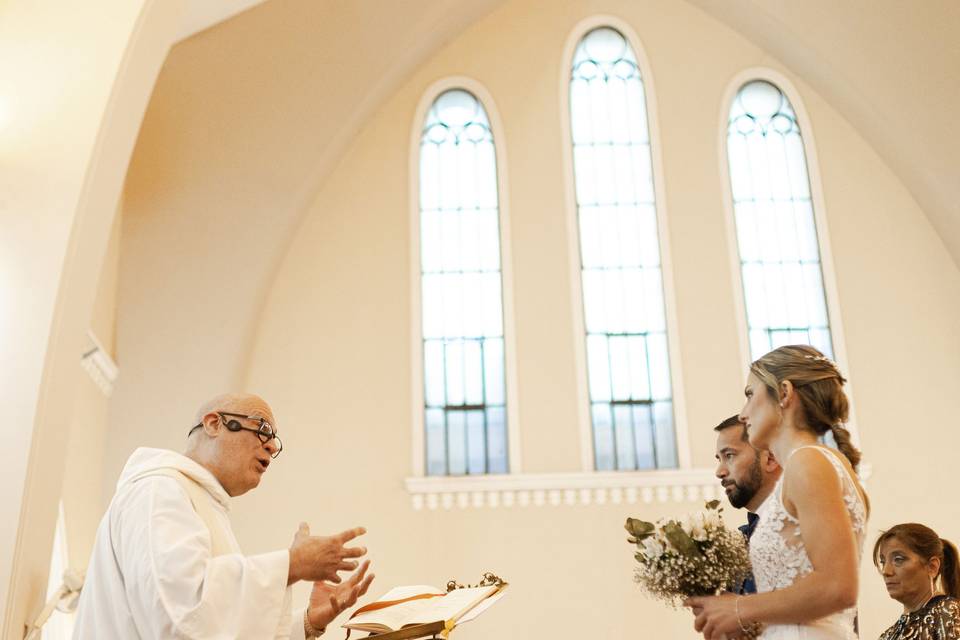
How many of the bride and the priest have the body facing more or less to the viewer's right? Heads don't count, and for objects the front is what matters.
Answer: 1

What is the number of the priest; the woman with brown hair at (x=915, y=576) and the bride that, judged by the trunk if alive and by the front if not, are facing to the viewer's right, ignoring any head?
1

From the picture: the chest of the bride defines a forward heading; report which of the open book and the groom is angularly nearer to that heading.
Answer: the open book

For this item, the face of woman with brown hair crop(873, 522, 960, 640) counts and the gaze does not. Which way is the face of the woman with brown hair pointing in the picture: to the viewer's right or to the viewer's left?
to the viewer's left

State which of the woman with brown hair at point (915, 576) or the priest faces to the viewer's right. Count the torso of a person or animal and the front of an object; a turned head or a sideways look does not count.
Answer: the priest

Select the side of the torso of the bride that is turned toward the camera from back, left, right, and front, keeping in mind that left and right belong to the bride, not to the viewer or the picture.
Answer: left

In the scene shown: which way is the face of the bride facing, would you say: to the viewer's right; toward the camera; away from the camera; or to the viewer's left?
to the viewer's left

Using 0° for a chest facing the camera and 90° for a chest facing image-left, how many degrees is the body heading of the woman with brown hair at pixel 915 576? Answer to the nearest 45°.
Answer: approximately 45°

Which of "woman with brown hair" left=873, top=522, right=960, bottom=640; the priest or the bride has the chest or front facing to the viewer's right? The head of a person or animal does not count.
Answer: the priest

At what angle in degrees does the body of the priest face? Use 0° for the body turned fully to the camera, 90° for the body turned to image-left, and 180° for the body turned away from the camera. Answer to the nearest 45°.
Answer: approximately 270°

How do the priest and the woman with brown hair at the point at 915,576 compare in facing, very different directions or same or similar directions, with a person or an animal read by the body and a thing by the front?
very different directions

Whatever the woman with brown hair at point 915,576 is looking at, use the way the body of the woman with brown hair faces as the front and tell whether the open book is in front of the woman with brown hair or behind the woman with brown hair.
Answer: in front

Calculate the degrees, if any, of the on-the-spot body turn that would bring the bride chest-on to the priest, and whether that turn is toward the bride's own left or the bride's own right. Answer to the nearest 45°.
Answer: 0° — they already face them
